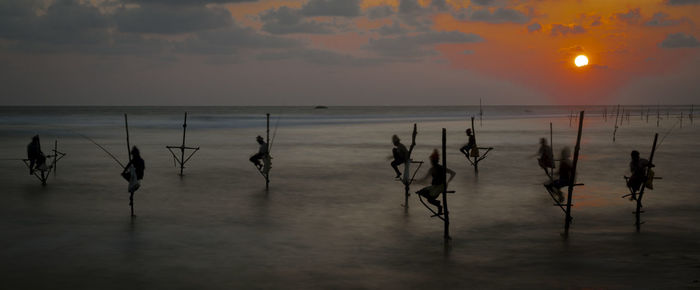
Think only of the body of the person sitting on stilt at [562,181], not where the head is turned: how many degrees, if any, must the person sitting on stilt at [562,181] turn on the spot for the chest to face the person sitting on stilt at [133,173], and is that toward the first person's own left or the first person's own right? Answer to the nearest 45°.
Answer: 0° — they already face them

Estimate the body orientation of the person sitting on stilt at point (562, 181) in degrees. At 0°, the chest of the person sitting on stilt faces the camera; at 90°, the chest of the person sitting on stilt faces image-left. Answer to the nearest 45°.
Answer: approximately 90°

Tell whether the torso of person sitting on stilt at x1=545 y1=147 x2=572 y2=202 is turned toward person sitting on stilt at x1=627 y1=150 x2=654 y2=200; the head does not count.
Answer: no

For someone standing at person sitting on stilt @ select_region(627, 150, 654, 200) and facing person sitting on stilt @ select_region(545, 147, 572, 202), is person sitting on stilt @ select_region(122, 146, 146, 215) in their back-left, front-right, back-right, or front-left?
front-left
